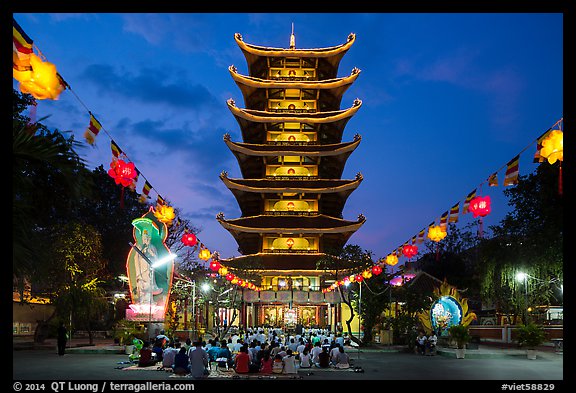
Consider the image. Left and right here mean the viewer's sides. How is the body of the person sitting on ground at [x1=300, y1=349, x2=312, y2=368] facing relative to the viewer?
facing away from the viewer

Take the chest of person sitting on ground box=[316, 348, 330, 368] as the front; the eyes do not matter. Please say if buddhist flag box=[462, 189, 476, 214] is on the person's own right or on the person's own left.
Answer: on the person's own right

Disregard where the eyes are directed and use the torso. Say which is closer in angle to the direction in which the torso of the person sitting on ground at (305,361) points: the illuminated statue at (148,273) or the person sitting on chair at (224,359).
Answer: the illuminated statue

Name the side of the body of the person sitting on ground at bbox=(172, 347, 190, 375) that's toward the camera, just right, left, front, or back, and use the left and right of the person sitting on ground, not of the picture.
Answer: back

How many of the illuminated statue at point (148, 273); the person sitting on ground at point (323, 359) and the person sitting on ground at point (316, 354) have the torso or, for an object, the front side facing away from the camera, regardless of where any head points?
2

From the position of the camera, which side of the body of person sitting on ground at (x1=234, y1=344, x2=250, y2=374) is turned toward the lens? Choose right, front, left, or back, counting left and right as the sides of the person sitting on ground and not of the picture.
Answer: back

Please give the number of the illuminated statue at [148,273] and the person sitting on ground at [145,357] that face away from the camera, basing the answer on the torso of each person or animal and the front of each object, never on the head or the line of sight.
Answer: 1

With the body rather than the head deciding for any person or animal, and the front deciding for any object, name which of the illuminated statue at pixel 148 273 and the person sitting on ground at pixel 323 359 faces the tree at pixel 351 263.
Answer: the person sitting on ground

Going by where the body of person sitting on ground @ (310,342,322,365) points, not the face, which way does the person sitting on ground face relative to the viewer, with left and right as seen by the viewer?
facing away from the viewer

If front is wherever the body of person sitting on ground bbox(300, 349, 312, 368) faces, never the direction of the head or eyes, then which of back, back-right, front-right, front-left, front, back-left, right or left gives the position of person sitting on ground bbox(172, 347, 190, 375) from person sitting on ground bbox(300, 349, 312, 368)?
back-left

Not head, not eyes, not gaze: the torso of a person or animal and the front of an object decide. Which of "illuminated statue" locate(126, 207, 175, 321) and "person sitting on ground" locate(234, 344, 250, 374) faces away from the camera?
the person sitting on ground

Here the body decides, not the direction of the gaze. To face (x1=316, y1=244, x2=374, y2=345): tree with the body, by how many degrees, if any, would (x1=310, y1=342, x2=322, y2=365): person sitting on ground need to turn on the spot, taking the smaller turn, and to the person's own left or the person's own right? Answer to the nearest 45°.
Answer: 0° — they already face it

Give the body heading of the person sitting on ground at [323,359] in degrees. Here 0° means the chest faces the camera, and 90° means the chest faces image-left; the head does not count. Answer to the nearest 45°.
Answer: approximately 180°

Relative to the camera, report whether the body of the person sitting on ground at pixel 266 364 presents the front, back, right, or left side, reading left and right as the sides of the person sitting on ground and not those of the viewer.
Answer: back
